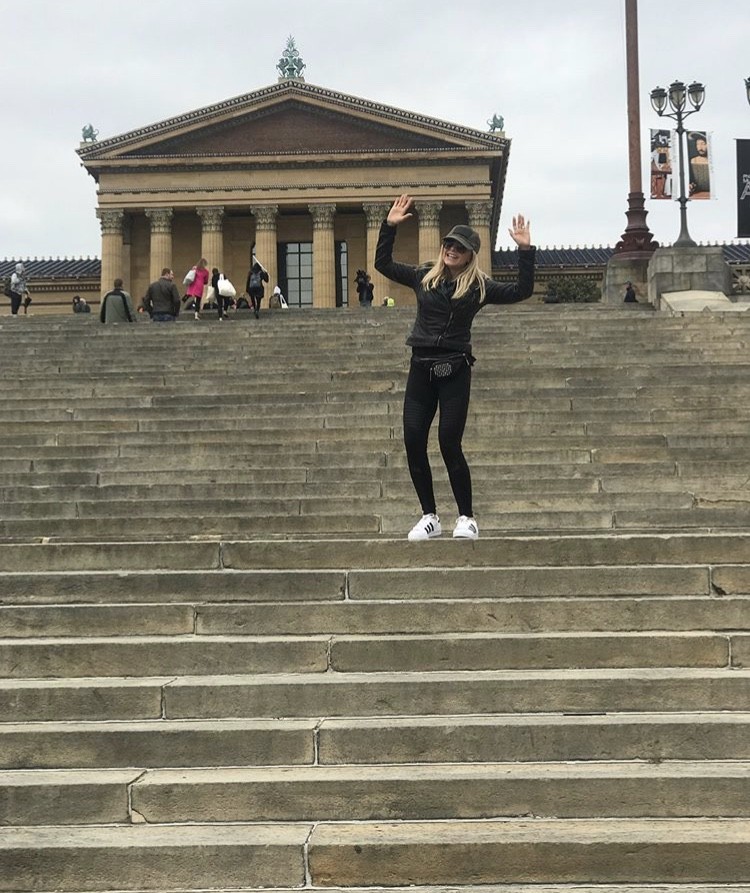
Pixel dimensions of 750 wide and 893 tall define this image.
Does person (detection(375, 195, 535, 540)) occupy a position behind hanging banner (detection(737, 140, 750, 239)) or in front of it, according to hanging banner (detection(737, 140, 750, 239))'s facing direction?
in front

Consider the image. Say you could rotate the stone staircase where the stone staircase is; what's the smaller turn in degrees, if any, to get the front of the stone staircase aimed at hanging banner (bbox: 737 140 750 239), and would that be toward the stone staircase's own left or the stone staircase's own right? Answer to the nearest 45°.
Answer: approximately 135° to the stone staircase's own left

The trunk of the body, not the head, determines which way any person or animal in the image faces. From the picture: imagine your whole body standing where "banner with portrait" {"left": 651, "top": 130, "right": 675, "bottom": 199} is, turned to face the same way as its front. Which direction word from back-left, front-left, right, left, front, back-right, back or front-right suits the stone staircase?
front

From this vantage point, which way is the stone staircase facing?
toward the camera

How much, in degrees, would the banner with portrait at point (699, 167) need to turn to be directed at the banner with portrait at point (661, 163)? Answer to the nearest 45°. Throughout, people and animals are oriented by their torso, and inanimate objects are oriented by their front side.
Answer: approximately 90° to its right

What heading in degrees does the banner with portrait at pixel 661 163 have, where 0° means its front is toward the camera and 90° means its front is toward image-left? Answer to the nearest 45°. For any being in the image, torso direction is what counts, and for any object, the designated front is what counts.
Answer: approximately 0°

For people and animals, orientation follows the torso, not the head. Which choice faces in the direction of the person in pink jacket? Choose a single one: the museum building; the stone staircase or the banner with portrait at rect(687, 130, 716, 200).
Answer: the museum building

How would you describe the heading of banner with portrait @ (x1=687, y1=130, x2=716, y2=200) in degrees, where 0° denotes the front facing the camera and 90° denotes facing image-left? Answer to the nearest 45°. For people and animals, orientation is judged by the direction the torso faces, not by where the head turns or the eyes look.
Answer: approximately 0°

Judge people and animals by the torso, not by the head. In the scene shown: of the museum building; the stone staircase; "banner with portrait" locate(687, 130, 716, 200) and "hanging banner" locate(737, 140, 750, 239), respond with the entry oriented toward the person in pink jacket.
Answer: the museum building

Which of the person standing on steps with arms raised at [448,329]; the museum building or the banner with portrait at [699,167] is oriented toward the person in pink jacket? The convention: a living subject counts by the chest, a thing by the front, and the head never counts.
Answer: the museum building

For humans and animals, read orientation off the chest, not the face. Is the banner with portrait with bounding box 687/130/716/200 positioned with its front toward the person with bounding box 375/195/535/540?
yes

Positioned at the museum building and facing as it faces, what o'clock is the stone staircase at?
The stone staircase is roughly at 12 o'clock from the museum building.

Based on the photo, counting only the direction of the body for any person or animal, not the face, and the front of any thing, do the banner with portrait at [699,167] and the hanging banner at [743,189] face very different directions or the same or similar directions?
same or similar directions

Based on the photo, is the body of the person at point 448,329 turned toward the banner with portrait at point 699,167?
no

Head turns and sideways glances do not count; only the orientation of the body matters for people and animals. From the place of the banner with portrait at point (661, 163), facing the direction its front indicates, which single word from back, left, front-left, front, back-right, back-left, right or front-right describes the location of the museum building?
back-right

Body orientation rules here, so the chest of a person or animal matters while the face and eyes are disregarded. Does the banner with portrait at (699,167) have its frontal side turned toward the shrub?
no

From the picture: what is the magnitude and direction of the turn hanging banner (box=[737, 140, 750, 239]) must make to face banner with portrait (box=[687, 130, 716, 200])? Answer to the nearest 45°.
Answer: approximately 135° to its right
